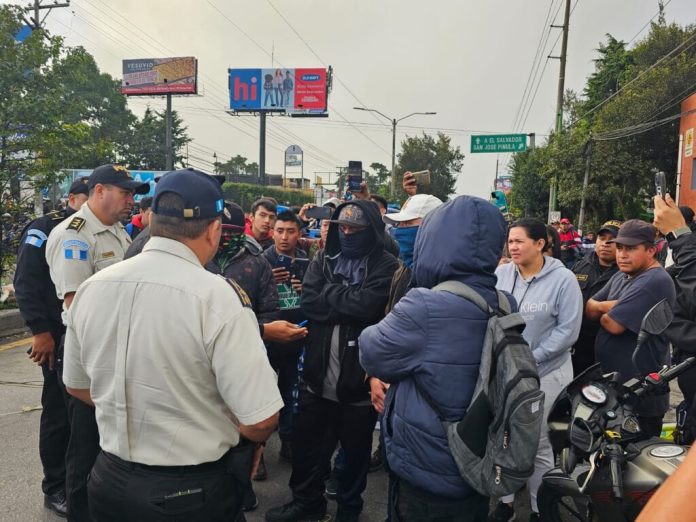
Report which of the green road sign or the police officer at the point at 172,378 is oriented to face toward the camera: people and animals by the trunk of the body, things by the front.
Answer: the green road sign

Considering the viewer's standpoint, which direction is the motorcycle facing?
facing away from the viewer and to the left of the viewer

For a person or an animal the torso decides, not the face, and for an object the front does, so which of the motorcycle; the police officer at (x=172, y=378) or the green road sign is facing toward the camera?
the green road sign

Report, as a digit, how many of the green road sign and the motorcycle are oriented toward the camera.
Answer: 1

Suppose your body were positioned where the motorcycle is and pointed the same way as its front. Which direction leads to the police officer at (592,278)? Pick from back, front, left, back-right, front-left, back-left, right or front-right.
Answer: front-right

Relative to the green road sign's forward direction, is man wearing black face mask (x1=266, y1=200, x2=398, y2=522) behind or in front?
in front

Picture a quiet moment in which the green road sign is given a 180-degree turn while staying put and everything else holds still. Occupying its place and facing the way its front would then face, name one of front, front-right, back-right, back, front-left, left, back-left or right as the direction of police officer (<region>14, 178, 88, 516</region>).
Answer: back

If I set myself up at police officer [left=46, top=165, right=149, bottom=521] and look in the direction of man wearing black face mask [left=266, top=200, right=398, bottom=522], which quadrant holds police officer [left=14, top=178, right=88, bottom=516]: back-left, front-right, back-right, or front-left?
back-left

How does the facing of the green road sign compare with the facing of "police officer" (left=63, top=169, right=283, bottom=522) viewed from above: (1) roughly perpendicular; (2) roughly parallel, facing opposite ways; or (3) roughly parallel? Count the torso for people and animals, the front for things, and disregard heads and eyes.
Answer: roughly parallel, facing opposite ways

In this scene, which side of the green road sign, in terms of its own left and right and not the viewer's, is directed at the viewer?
front

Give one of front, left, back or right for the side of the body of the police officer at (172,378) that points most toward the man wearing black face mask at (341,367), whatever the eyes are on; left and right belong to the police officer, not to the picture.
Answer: front

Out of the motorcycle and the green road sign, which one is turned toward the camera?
the green road sign

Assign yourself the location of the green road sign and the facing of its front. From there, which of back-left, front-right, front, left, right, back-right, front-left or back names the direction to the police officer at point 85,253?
front

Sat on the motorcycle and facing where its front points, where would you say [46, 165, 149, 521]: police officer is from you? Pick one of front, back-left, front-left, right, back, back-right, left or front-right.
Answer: front-left

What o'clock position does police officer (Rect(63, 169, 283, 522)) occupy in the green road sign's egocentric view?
The police officer is roughly at 12 o'clock from the green road sign.

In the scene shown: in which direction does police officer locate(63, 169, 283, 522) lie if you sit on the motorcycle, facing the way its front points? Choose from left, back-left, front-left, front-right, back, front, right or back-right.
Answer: left

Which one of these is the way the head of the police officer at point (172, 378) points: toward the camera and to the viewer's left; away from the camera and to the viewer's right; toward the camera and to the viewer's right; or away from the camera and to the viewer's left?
away from the camera and to the viewer's right

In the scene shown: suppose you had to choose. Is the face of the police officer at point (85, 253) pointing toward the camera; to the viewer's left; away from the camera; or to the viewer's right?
to the viewer's right

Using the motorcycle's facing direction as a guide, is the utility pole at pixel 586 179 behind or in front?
in front

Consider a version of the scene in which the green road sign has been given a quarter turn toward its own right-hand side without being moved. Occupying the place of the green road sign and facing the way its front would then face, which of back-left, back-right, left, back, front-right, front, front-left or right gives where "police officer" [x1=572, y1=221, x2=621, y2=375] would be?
left
